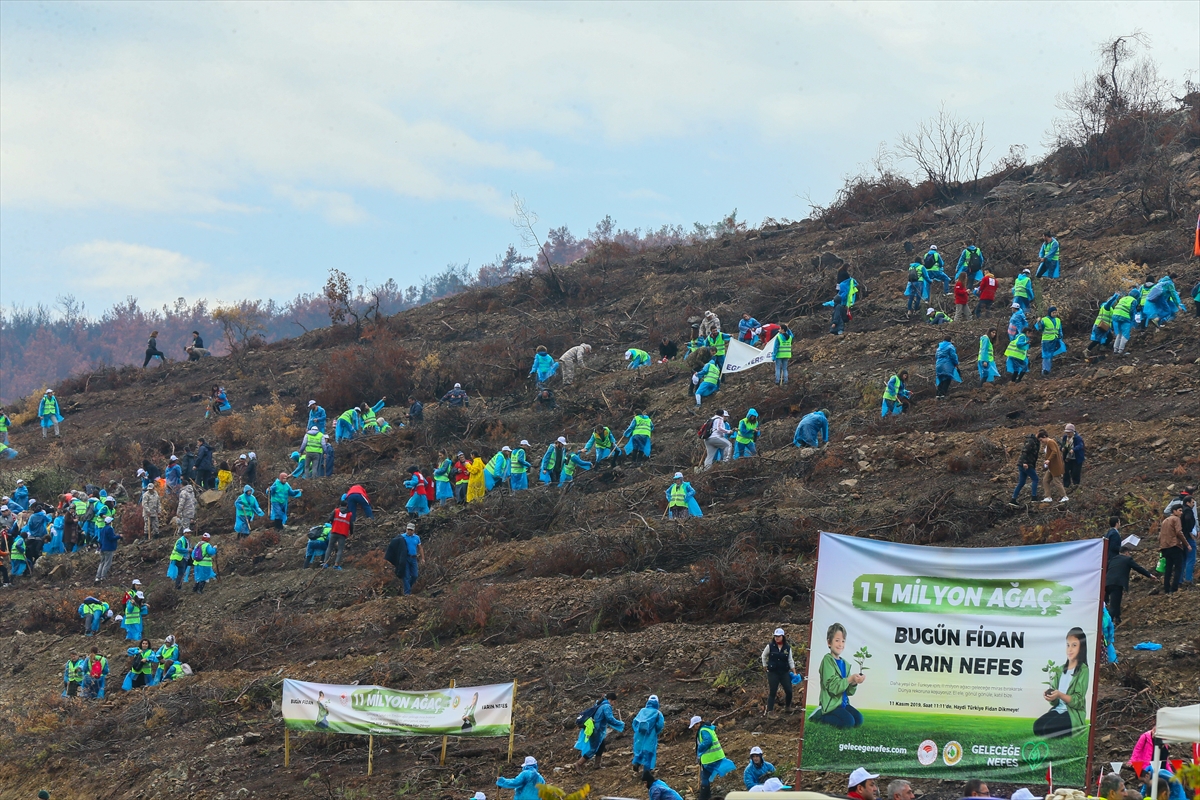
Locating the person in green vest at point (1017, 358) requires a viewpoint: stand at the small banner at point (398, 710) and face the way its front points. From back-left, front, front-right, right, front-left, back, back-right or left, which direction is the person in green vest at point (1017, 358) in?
back-left

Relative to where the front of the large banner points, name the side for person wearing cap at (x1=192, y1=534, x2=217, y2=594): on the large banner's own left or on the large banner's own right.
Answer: on the large banner's own right

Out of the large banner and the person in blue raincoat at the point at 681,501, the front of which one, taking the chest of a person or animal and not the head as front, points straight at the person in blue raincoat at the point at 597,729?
the person in blue raincoat at the point at 681,501

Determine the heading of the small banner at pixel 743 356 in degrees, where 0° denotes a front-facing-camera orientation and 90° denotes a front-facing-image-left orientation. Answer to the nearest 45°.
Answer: approximately 0°

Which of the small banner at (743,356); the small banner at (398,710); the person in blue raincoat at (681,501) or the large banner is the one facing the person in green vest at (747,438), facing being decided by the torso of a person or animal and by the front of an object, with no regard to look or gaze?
the small banner at (743,356)

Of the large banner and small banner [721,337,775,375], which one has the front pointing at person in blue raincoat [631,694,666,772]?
the small banner

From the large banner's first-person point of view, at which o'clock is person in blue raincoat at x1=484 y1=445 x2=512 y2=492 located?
The person in blue raincoat is roughly at 5 o'clock from the large banner.

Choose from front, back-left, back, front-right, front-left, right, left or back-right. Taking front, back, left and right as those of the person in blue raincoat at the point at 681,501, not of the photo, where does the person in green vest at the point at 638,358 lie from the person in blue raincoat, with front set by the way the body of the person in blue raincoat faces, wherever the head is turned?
back

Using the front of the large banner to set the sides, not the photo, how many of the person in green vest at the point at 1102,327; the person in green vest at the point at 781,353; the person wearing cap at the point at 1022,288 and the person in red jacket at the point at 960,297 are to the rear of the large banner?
4

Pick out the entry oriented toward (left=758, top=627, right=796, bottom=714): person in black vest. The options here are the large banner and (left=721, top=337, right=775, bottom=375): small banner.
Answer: the small banner

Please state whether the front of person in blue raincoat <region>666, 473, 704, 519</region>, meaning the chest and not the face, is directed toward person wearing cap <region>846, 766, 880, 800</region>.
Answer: yes
